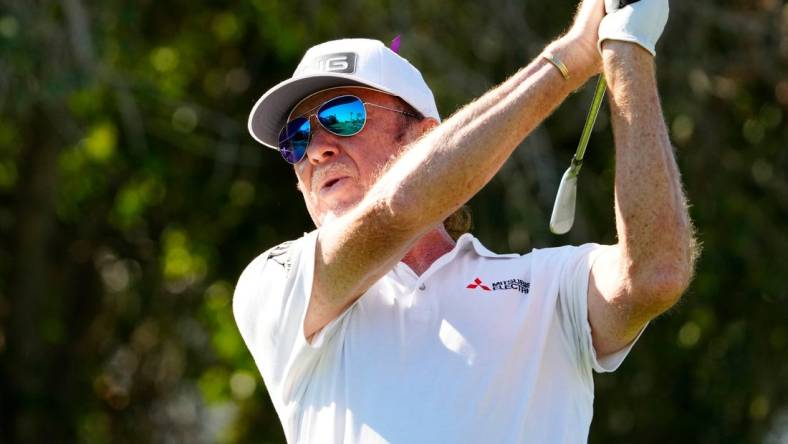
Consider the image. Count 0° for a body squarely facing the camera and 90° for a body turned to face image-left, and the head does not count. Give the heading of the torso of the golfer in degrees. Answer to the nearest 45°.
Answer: approximately 0°
